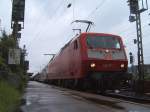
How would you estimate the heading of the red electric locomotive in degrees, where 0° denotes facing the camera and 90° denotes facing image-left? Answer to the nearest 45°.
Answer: approximately 315°
